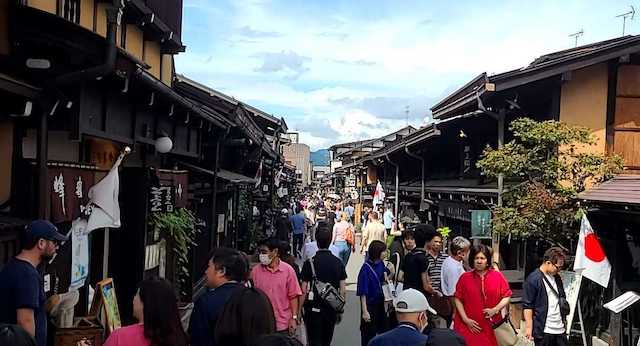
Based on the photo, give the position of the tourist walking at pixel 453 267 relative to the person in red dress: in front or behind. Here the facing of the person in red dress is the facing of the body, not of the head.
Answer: behind

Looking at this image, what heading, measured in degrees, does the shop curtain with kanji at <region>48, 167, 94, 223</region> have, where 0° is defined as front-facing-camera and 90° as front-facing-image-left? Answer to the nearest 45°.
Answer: approximately 315°

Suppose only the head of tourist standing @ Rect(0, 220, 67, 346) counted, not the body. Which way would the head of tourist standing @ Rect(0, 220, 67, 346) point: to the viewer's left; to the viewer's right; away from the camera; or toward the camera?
to the viewer's right

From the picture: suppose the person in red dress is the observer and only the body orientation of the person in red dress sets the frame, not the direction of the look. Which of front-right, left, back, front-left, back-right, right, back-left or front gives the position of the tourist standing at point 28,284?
front-right

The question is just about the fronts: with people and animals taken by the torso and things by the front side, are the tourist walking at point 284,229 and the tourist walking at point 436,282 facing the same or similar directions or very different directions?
very different directions

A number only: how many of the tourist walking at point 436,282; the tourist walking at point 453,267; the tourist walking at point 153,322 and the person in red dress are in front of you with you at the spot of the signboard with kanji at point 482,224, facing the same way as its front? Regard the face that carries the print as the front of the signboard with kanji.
4

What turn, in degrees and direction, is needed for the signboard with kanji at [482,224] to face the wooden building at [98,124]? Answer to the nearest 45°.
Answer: approximately 45° to its right

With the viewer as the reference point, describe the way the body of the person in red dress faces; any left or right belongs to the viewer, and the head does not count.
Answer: facing the viewer

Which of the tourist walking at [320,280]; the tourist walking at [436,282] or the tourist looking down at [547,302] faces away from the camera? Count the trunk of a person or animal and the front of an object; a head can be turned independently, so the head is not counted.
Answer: the tourist walking at [320,280]

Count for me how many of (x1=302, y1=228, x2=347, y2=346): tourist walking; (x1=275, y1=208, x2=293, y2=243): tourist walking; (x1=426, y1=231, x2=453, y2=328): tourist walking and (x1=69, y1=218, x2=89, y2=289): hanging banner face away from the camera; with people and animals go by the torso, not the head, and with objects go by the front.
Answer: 2

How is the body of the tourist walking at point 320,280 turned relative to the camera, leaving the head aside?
away from the camera
